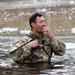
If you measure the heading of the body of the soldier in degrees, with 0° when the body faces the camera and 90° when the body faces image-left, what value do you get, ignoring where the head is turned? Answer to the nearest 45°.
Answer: approximately 315°
